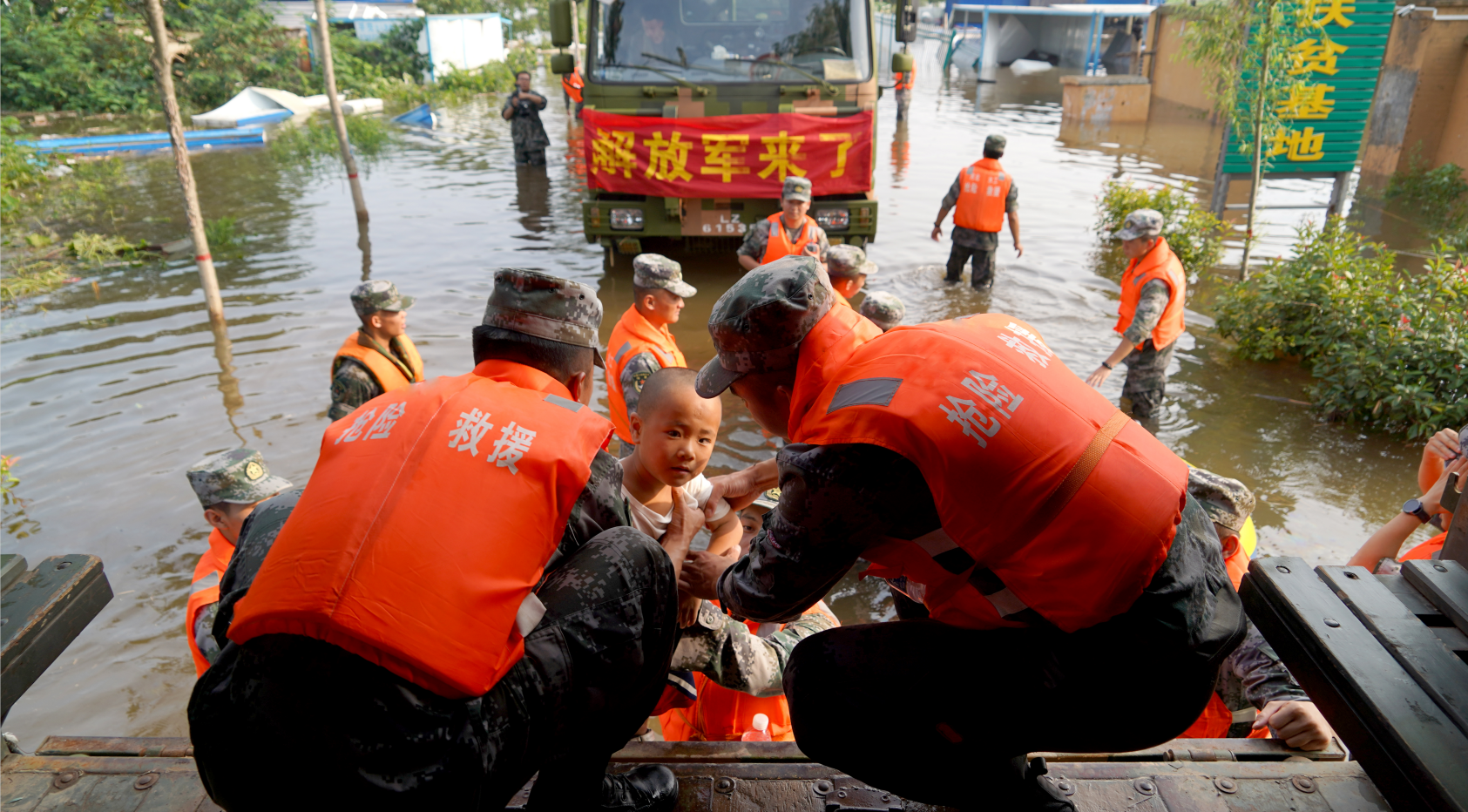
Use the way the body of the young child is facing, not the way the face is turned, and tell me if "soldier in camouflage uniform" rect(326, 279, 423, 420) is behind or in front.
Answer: behind

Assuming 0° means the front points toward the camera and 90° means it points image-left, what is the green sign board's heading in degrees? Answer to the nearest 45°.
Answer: approximately 0°

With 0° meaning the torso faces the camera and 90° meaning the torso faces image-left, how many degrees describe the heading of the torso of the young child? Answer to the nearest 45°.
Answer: approximately 315°

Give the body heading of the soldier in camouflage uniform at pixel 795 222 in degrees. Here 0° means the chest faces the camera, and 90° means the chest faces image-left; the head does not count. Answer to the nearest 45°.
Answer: approximately 0°

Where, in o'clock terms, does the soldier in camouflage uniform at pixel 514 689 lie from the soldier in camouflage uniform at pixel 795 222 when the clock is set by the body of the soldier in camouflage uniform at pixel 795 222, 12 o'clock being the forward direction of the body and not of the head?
the soldier in camouflage uniform at pixel 514 689 is roughly at 12 o'clock from the soldier in camouflage uniform at pixel 795 222.

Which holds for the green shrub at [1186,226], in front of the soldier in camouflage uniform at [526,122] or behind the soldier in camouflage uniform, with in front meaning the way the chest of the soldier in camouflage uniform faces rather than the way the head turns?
in front

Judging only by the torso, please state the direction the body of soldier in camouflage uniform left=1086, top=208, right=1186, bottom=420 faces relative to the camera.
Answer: to the viewer's left

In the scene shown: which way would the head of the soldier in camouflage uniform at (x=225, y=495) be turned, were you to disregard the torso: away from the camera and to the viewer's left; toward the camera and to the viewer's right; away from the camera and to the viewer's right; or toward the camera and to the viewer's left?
toward the camera and to the viewer's right
